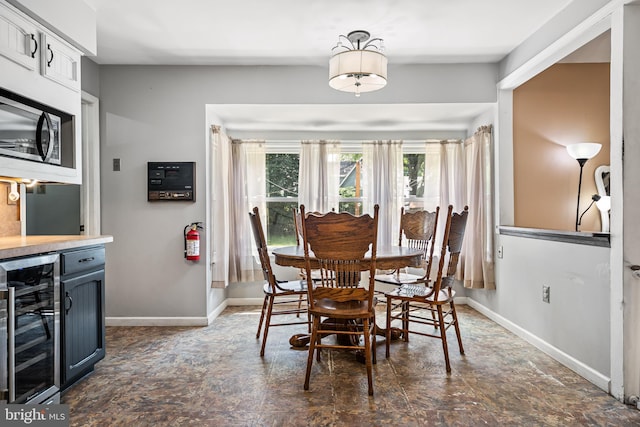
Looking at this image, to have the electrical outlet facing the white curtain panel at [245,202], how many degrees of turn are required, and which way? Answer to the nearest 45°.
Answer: approximately 45° to its right

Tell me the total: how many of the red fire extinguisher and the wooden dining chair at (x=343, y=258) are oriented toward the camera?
1

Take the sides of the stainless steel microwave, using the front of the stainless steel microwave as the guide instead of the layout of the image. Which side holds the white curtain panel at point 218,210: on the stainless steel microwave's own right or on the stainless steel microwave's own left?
on the stainless steel microwave's own left

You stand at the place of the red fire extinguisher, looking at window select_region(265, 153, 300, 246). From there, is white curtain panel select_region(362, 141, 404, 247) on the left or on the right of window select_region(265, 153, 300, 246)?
right

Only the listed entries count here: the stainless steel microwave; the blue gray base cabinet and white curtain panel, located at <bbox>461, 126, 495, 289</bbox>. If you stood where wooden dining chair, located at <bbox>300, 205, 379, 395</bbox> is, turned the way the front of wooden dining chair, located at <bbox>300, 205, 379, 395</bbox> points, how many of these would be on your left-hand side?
2

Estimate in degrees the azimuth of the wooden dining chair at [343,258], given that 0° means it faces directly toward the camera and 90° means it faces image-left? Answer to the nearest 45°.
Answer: approximately 180°

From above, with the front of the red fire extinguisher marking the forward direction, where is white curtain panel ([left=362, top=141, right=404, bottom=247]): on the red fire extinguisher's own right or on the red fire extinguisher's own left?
on the red fire extinguisher's own left

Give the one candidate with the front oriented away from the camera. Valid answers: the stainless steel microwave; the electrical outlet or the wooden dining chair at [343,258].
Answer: the wooden dining chair

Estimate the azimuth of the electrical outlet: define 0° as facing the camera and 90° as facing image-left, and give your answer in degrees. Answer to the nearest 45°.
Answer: approximately 45°

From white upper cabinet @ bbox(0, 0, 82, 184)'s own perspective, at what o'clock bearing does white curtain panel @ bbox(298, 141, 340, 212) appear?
The white curtain panel is roughly at 10 o'clock from the white upper cabinet.

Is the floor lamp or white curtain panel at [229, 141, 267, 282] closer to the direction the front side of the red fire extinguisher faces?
the floor lamp

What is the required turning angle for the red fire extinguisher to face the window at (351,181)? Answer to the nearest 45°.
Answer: approximately 90° to its left

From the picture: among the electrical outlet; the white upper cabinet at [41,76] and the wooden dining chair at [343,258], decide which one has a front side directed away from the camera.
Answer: the wooden dining chair

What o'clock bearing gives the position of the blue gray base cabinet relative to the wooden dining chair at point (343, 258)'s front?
The blue gray base cabinet is roughly at 9 o'clock from the wooden dining chair.
